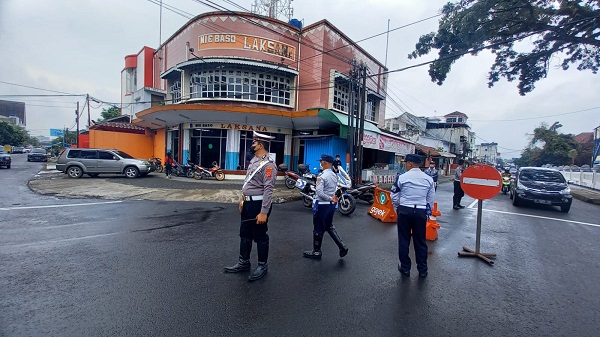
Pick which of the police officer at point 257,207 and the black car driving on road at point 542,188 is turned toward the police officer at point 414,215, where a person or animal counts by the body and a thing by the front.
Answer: the black car driving on road

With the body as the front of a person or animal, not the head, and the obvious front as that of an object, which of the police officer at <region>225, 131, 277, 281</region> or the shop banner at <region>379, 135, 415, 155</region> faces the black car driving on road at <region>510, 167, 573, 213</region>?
the shop banner
